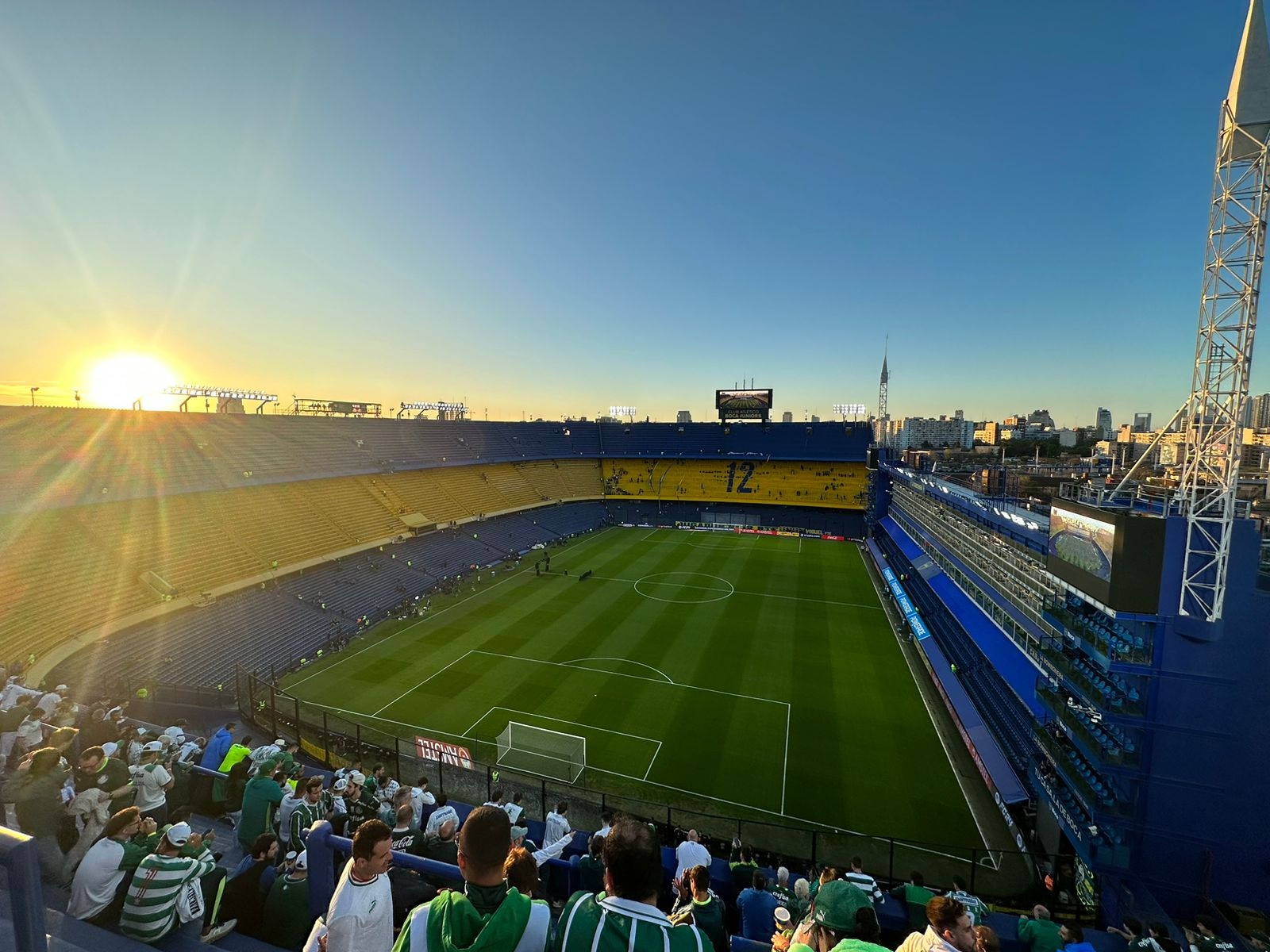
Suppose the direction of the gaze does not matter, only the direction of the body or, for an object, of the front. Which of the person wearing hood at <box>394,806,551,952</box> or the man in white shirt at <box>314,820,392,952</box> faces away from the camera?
the person wearing hood

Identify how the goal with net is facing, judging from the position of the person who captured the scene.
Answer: facing away from the viewer and to the right of the viewer

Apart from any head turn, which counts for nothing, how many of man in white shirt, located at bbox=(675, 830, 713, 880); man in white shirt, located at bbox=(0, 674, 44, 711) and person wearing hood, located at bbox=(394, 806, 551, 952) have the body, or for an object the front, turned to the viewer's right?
1

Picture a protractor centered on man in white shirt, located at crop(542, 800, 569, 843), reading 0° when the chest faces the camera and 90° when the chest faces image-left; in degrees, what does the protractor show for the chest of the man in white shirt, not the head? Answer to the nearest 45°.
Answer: approximately 225°

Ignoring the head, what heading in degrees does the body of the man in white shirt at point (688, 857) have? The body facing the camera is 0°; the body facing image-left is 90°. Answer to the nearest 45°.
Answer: approximately 180°

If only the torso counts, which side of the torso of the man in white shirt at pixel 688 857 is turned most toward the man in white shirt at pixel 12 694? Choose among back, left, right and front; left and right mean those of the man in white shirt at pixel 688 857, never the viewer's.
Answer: left

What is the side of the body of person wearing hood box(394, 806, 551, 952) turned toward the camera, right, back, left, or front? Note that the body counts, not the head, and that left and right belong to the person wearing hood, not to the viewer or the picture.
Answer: back

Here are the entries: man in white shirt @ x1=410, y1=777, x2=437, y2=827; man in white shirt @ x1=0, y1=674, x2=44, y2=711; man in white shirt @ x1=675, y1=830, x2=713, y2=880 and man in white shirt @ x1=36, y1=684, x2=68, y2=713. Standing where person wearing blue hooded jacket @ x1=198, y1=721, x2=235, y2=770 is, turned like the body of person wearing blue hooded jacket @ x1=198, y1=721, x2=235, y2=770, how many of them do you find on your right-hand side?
2

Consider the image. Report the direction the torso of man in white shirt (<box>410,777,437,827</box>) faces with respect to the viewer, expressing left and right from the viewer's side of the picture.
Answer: facing away from the viewer and to the right of the viewer

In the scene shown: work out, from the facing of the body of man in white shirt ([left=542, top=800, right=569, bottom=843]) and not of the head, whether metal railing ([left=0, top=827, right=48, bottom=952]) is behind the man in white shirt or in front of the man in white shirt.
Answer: behind

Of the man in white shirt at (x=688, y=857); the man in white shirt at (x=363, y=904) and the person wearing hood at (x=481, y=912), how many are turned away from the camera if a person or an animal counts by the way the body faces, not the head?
2

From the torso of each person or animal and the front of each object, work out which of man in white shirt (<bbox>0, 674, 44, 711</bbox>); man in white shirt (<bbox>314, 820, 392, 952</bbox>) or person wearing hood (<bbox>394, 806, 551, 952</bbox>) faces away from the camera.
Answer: the person wearing hood

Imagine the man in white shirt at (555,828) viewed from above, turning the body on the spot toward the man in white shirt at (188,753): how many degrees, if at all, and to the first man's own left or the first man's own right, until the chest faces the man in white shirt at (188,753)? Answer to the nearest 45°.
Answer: approximately 135° to the first man's own left

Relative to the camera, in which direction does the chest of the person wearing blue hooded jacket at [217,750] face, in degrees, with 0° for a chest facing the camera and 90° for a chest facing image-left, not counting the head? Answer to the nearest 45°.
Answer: approximately 225°
